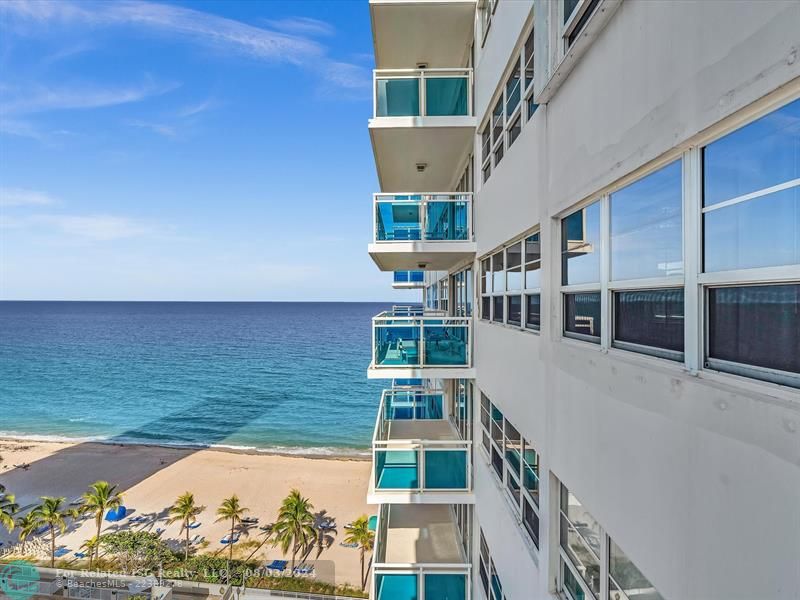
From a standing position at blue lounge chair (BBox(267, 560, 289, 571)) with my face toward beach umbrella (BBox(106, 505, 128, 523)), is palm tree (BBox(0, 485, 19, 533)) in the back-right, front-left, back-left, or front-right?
front-left

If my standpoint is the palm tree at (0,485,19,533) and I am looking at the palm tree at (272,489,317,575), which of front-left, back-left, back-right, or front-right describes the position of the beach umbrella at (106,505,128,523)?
front-left

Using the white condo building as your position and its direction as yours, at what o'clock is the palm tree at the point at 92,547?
The palm tree is roughly at 1 o'clock from the white condo building.

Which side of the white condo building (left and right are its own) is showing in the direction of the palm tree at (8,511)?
front

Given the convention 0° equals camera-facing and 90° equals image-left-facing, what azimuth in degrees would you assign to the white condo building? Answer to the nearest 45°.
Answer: approximately 90°

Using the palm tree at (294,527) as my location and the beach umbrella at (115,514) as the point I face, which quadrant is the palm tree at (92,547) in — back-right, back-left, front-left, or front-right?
front-left
